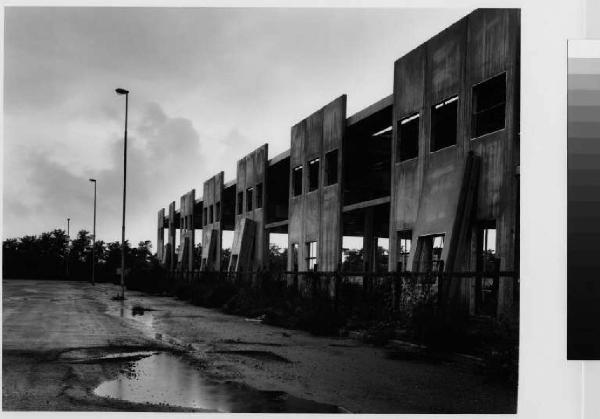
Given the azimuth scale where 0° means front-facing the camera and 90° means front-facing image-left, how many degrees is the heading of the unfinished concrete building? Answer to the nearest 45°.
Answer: approximately 45°

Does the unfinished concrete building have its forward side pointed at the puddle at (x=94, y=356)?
no
